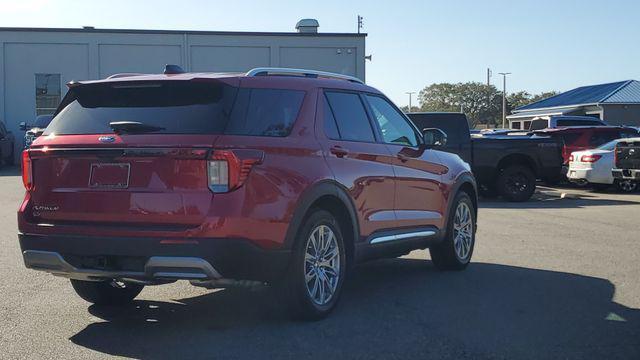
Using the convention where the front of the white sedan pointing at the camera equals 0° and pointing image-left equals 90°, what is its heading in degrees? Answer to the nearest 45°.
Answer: approximately 225°

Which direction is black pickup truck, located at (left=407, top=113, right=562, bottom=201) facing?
to the viewer's left

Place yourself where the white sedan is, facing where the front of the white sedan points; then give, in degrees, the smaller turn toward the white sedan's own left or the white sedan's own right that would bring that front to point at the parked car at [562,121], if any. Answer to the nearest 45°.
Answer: approximately 45° to the white sedan's own left

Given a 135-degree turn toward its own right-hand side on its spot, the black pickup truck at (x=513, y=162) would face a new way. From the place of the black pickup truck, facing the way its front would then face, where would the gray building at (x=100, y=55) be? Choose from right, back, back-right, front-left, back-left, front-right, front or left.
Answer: left

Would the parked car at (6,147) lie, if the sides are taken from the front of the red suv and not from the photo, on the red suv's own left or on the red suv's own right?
on the red suv's own left

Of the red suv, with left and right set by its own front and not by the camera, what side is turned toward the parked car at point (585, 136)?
front

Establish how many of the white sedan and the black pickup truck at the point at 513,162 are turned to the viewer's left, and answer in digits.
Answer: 1

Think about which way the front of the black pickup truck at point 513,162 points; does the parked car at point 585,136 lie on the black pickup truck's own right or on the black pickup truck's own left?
on the black pickup truck's own right

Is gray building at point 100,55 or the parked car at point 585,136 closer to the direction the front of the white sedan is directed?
the parked car

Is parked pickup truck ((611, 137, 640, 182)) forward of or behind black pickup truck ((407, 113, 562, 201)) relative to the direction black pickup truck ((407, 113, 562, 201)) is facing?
behind

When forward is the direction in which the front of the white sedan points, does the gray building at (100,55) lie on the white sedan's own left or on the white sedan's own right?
on the white sedan's own left

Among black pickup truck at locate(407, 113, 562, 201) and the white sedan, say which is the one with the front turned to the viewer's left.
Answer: the black pickup truck

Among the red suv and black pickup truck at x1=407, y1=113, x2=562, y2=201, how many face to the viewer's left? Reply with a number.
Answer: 1

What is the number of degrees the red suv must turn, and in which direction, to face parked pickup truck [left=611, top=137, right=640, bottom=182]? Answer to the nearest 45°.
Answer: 0° — it already faces it

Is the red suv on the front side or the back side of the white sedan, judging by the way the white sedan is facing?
on the back side
